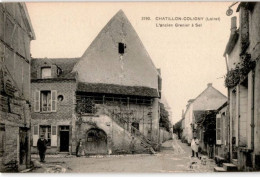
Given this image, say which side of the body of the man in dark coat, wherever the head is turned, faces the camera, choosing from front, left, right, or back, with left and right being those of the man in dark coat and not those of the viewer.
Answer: front

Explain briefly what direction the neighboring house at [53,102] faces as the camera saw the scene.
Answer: facing the viewer

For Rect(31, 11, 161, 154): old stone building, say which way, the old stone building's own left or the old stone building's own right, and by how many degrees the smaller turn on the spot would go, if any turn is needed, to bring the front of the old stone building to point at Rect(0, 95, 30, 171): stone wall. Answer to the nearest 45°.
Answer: approximately 45° to the old stone building's own right

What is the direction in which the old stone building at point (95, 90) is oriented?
toward the camera

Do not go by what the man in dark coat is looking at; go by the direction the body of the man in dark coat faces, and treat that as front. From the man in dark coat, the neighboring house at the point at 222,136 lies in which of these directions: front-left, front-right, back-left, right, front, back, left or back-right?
left

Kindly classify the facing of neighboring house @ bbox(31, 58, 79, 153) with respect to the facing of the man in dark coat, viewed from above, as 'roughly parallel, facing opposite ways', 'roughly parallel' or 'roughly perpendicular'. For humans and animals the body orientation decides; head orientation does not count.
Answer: roughly parallel

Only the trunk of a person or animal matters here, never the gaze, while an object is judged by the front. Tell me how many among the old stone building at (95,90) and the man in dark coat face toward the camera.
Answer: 2

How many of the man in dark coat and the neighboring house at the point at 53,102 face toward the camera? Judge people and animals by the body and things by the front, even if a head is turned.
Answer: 2

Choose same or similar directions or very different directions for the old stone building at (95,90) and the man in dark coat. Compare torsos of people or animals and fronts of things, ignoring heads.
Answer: same or similar directions
